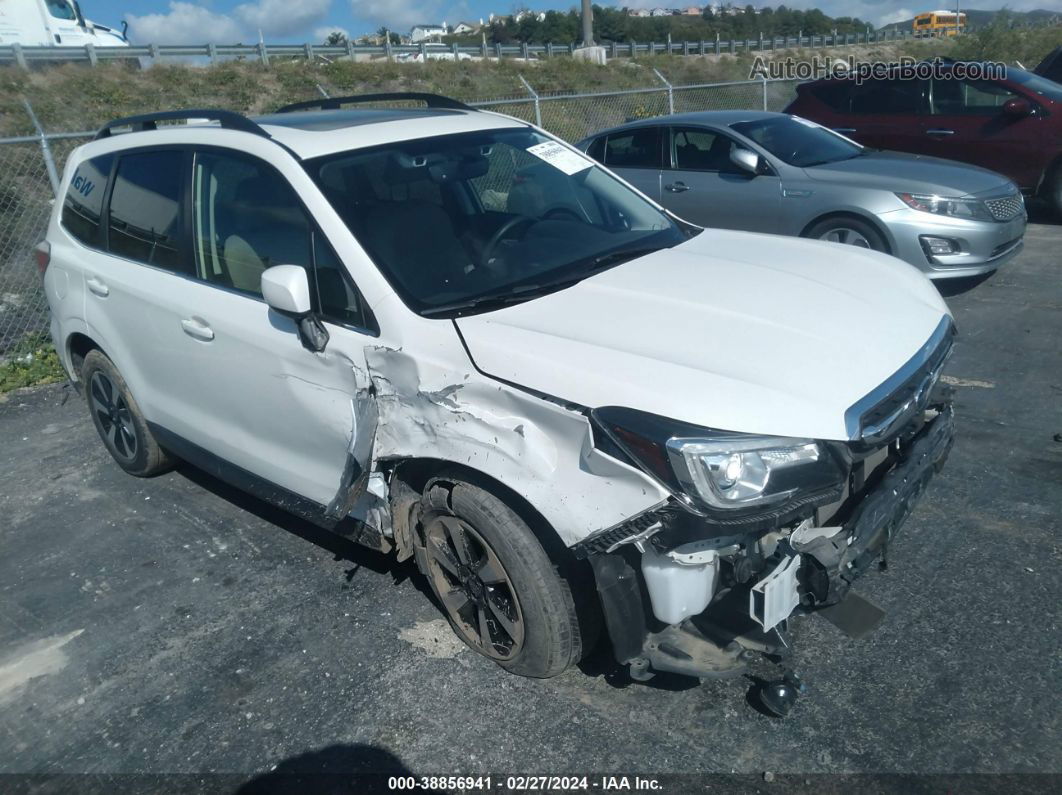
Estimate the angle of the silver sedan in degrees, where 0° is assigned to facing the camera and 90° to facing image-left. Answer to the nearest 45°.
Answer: approximately 315°

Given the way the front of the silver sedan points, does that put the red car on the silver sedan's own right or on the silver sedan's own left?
on the silver sedan's own left

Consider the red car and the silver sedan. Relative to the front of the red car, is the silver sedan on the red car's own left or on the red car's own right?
on the red car's own right

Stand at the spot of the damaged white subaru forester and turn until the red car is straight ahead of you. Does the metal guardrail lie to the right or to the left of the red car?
left

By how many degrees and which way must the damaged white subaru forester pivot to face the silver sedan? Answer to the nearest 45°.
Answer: approximately 90° to its left

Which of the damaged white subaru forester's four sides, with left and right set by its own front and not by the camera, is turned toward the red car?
left

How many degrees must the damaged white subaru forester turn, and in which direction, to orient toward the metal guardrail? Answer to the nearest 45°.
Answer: approximately 135° to its left

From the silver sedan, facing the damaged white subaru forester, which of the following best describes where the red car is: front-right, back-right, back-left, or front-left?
back-left

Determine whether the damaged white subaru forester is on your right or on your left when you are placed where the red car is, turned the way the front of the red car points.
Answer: on your right
